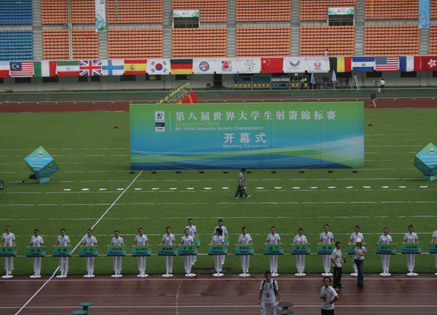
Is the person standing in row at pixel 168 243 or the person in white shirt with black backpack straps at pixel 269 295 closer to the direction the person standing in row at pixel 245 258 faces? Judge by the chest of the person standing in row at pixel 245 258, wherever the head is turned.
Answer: the person in white shirt with black backpack straps

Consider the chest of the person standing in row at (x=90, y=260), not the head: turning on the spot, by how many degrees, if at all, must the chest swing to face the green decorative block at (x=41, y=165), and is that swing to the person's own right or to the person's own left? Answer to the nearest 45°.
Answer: approximately 180°

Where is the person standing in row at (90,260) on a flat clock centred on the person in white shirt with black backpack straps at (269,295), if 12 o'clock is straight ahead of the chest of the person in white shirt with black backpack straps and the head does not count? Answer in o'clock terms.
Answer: The person standing in row is roughly at 4 o'clock from the person in white shirt with black backpack straps.

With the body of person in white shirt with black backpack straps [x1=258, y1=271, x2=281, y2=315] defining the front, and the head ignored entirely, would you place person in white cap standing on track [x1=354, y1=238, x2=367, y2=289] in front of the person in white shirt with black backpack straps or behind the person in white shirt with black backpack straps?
behind

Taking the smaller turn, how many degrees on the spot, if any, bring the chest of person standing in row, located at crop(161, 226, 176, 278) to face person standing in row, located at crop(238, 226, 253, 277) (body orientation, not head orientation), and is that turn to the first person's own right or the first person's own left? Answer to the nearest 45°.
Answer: approximately 90° to the first person's own left

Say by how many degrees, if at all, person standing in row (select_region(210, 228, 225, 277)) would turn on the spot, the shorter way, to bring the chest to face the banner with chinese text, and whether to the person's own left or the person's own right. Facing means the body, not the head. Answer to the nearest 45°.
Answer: approximately 180°

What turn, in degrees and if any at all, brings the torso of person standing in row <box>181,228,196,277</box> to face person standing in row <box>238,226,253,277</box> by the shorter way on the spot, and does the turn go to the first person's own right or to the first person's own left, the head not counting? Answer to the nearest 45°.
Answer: approximately 90° to the first person's own left

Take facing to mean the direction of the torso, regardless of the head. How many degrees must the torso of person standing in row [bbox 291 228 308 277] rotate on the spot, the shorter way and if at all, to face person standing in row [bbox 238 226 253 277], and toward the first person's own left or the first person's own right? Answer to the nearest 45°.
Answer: approximately 90° to the first person's own right

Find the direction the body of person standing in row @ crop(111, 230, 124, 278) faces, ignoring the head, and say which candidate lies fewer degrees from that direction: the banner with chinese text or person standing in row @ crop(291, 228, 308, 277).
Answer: the person standing in row
